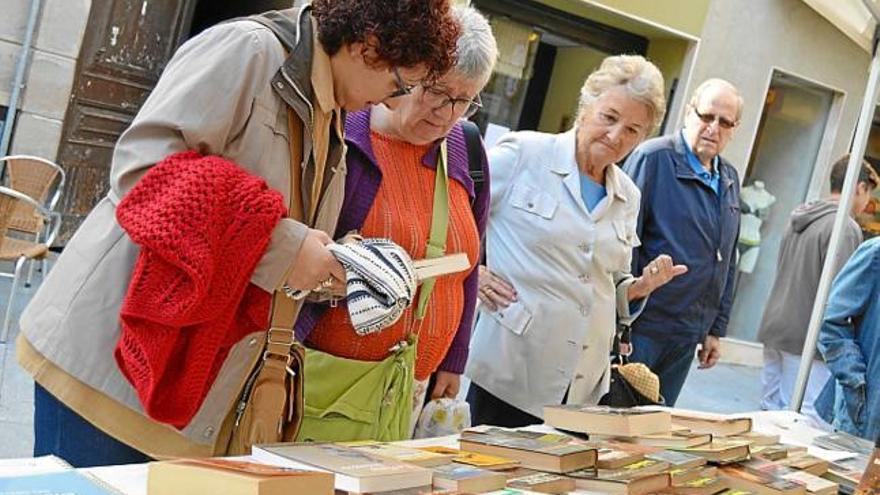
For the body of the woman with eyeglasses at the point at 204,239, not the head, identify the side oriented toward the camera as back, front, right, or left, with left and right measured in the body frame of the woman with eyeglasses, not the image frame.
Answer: right

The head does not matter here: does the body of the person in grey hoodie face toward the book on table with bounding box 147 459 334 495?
no

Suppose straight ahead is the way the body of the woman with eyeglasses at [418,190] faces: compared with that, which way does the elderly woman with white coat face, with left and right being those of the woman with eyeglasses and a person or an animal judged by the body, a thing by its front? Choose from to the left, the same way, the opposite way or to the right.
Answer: the same way

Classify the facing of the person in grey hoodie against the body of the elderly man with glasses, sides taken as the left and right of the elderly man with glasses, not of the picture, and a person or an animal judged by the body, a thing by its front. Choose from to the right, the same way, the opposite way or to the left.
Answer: to the left

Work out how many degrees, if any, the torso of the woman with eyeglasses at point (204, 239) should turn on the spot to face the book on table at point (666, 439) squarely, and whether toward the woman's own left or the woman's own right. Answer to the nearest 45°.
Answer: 0° — they already face it

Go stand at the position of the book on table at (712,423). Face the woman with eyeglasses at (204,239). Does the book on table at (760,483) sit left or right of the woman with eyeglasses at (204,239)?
left

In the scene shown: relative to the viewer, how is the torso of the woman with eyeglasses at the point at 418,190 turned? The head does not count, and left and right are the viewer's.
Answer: facing the viewer and to the right of the viewer

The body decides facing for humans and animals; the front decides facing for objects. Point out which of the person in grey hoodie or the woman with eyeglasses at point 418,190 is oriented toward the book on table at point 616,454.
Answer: the woman with eyeglasses

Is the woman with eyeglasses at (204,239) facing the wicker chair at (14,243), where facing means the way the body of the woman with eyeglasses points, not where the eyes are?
no

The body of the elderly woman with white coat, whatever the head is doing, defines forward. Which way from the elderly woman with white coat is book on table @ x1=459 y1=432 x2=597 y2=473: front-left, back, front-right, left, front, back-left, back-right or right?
front-right

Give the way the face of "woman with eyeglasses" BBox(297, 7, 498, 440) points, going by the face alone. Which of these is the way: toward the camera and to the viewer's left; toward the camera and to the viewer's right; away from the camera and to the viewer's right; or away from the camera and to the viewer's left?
toward the camera and to the viewer's left

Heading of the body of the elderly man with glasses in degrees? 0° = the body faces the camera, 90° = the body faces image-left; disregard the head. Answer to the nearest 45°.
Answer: approximately 315°

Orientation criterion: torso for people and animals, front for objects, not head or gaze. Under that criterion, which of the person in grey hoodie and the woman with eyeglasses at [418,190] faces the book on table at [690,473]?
the woman with eyeglasses

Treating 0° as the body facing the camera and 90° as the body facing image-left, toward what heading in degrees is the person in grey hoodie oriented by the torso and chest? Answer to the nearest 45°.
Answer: approximately 225°

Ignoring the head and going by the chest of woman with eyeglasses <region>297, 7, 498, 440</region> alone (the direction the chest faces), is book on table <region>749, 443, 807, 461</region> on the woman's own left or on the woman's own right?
on the woman's own left

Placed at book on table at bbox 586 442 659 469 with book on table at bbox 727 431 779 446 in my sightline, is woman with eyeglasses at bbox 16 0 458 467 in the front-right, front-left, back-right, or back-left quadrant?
back-left
